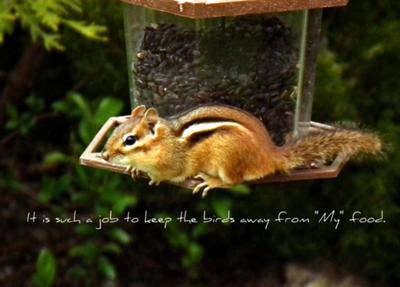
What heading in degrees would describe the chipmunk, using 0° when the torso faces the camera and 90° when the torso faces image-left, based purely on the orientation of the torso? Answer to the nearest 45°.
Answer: approximately 90°

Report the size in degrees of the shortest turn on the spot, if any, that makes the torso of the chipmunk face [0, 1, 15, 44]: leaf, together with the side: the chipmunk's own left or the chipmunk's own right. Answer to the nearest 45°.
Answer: approximately 45° to the chipmunk's own right
